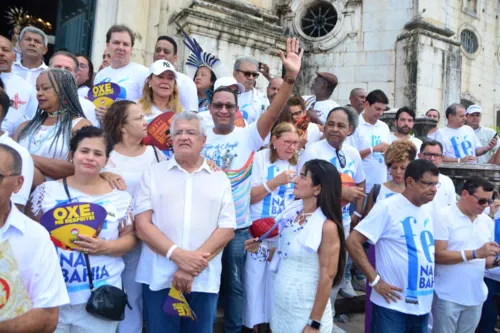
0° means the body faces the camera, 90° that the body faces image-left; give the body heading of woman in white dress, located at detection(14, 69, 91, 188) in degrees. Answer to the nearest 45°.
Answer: approximately 45°

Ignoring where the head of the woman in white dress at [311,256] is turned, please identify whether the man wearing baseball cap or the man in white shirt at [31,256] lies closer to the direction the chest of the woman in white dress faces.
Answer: the man in white shirt

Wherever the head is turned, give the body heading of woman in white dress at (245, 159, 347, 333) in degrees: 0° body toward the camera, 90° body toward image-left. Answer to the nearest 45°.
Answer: approximately 45°

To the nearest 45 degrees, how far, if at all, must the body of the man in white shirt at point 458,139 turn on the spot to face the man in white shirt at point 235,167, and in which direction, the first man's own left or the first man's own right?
approximately 45° to the first man's own right

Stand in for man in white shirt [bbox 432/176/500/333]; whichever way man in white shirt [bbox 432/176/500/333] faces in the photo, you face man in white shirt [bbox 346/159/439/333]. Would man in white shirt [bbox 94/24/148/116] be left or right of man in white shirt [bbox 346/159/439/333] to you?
right

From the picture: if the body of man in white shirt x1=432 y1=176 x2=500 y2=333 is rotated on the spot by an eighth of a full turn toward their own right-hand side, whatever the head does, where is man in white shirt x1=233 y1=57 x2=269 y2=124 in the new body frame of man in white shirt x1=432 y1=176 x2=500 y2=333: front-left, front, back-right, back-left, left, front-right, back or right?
right

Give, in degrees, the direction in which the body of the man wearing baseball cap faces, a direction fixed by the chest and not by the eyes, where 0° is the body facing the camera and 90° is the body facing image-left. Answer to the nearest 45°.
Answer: approximately 0°
